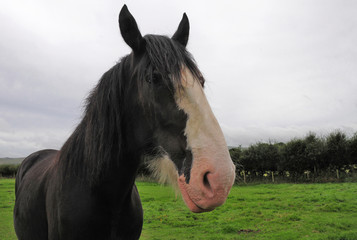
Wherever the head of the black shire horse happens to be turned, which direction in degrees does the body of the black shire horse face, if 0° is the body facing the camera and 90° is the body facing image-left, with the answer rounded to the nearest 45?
approximately 315°

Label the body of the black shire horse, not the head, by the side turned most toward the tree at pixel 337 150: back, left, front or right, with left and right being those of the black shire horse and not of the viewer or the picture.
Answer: left
